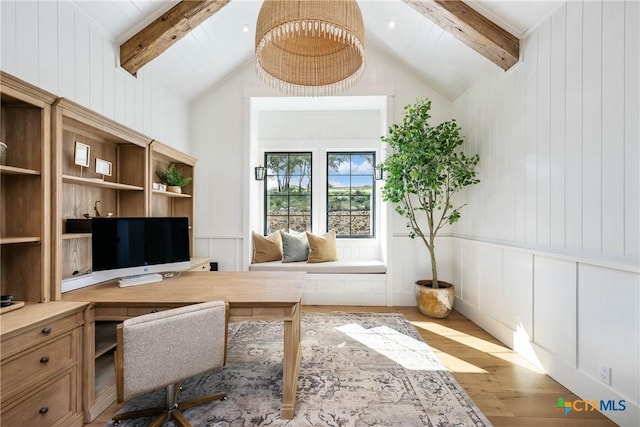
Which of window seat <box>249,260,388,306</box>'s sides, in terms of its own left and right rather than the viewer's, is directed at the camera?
front

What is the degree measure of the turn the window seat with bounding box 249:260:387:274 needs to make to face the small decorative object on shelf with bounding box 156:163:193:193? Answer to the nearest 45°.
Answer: approximately 90° to its right

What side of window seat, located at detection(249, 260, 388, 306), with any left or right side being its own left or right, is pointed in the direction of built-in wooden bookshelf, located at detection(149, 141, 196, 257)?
right

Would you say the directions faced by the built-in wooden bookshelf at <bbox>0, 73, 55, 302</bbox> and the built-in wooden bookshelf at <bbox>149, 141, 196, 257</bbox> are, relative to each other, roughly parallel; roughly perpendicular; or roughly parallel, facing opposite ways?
roughly parallel

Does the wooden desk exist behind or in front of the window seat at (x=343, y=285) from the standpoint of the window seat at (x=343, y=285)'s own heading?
in front

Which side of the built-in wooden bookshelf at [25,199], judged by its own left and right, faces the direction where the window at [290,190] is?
left

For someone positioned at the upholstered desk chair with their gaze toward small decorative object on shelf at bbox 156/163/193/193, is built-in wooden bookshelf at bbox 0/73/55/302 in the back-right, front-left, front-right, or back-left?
front-left

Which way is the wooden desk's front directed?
toward the camera

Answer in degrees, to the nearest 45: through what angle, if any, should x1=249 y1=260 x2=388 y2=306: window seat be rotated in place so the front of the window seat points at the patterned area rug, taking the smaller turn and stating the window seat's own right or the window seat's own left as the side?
0° — it already faces it

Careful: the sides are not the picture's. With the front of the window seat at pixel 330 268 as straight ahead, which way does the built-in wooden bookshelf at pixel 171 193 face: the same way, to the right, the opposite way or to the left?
to the left

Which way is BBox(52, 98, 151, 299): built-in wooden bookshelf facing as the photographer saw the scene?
facing the viewer and to the right of the viewer

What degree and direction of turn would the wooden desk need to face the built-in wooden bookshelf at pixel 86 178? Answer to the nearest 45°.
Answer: approximately 135° to its right

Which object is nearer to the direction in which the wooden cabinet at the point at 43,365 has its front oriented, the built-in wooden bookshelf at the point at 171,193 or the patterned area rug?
the patterned area rug

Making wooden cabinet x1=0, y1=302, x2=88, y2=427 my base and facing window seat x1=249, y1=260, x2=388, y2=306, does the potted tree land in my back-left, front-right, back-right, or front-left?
front-right

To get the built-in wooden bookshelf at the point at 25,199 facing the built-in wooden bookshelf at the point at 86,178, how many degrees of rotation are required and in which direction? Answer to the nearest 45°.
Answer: approximately 90° to its left
